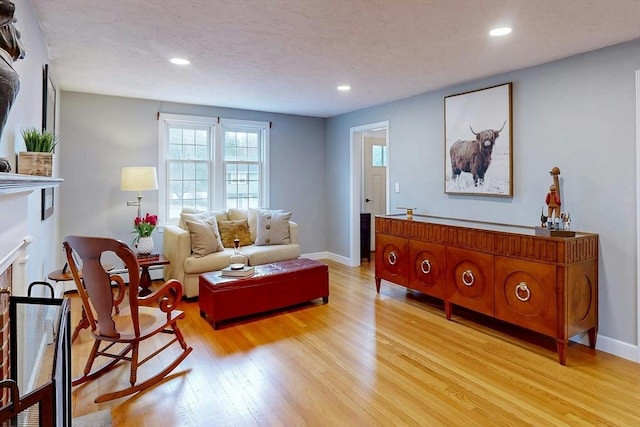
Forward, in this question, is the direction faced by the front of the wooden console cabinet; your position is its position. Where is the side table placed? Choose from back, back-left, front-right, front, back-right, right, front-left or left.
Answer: front-right

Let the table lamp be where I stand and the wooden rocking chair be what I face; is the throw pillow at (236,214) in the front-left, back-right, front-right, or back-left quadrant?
back-left

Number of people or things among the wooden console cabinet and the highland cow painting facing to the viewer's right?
0

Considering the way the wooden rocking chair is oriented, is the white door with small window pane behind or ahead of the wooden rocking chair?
ahead

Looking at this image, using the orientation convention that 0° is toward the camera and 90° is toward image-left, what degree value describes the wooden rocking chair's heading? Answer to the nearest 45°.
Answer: approximately 225°

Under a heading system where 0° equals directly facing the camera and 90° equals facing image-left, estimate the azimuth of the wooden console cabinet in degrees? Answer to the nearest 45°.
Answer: approximately 45°

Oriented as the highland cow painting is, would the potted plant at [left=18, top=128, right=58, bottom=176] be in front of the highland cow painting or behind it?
in front

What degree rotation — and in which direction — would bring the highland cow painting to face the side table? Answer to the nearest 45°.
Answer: approximately 45° to its right

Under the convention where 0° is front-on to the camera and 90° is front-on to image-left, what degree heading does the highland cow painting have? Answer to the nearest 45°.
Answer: approximately 45°

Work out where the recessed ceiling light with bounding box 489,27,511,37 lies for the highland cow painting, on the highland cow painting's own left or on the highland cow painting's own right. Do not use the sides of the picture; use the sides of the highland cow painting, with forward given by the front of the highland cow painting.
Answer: on the highland cow painting's own left

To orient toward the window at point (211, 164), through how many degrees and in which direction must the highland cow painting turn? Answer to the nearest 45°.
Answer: approximately 45° to its right
